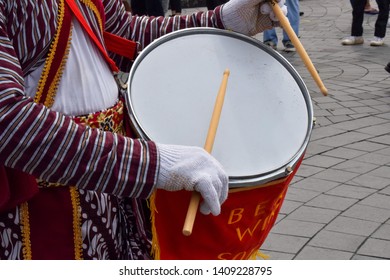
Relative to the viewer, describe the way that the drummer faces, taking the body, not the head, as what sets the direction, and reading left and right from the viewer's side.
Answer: facing the viewer and to the right of the viewer
